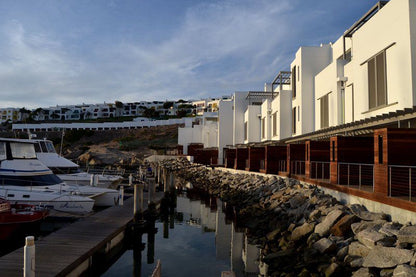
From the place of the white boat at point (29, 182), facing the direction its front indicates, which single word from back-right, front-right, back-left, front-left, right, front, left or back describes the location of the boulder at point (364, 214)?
front-right

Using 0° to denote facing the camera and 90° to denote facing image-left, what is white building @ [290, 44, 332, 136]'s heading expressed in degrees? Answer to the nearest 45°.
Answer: approximately 45°

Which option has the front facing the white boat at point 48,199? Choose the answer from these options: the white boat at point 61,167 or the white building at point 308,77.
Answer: the white building

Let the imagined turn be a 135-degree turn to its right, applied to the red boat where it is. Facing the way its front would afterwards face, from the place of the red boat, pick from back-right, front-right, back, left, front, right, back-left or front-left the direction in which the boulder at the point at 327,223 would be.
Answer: left

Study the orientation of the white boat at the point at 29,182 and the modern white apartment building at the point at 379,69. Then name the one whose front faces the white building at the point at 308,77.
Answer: the white boat

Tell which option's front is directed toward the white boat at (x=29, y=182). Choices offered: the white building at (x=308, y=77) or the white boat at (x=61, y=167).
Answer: the white building

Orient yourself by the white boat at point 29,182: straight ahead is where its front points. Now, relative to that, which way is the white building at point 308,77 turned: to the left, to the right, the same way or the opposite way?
the opposite way

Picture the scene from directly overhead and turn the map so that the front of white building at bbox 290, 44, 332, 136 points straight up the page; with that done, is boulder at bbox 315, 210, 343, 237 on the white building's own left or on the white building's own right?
on the white building's own left

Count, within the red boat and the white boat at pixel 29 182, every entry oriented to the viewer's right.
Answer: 2

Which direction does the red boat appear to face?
to the viewer's right

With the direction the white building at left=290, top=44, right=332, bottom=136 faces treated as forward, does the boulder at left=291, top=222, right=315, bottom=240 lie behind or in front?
in front

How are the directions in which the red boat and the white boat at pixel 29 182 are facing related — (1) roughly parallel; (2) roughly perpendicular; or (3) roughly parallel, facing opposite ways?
roughly parallel

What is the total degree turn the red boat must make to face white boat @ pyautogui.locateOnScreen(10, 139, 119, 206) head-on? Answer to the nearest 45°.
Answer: approximately 90° to its left

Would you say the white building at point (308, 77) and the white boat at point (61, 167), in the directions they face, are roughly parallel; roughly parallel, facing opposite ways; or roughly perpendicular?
roughly parallel, facing opposite ways

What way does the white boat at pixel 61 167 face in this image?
to the viewer's right

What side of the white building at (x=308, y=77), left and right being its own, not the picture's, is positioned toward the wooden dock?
front

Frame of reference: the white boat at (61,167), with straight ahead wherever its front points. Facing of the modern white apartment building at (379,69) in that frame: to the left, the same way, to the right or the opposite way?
the opposite way
